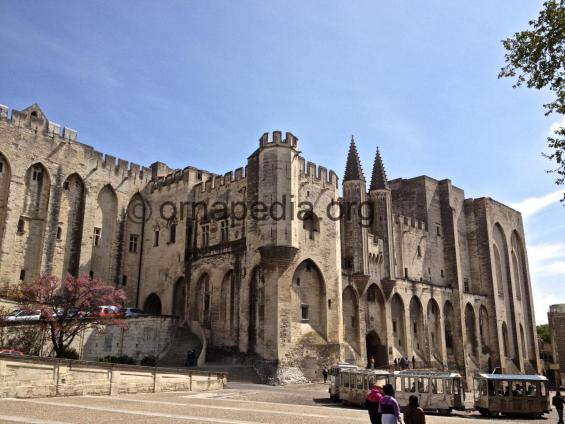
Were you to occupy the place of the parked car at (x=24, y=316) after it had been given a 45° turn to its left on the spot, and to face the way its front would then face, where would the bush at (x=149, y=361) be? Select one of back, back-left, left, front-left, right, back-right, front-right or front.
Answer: back-left

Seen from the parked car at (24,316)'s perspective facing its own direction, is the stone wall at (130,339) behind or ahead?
behind

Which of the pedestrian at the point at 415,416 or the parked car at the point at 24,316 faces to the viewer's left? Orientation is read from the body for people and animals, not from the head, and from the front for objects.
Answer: the parked car

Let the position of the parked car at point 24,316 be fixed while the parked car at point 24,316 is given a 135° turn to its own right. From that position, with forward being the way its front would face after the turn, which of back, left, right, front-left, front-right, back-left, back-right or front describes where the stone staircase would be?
front-right

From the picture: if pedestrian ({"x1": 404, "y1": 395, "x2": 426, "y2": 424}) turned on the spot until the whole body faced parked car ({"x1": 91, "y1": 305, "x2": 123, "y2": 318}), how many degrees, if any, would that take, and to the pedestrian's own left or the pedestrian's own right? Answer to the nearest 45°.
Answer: approximately 45° to the pedestrian's own left

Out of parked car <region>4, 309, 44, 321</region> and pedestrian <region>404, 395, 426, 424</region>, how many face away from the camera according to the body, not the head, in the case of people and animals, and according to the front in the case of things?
1

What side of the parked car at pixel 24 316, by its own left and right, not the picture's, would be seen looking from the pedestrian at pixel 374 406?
left

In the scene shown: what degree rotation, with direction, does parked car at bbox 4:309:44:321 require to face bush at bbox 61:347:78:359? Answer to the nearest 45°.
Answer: approximately 135° to its left

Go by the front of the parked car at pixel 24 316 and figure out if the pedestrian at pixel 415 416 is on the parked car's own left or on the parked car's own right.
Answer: on the parked car's own left

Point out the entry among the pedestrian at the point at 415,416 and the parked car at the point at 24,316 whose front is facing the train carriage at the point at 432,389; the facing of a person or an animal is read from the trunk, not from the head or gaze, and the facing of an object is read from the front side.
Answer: the pedestrian

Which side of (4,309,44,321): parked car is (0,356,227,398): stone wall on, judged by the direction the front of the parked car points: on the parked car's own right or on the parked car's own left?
on the parked car's own left

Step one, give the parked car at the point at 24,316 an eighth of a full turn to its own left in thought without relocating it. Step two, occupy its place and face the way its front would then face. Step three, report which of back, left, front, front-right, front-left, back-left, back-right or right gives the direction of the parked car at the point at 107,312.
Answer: back-left

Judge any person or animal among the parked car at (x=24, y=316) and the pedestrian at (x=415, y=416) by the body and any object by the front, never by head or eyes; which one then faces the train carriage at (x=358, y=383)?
the pedestrian

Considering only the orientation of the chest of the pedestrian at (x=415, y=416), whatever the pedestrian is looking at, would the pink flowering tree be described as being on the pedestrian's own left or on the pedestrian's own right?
on the pedestrian's own left

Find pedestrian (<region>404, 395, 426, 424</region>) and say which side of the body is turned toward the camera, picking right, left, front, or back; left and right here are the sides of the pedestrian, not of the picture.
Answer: back

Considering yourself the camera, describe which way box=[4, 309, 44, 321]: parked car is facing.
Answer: facing to the left of the viewer

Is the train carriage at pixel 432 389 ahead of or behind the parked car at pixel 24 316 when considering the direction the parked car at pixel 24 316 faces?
behind

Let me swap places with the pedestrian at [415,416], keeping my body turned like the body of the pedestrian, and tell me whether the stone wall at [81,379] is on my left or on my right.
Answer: on my left
